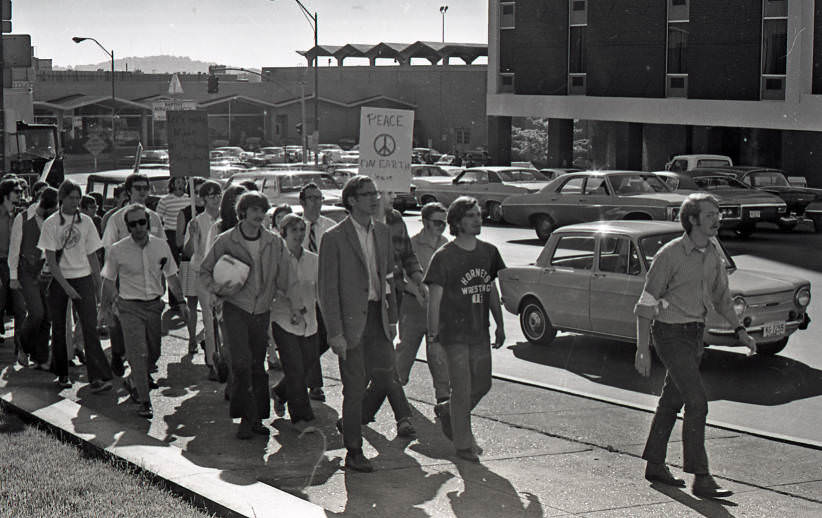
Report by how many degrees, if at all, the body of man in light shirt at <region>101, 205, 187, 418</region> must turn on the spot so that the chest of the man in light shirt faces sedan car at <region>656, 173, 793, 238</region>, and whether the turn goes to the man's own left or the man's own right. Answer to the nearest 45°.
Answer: approximately 135° to the man's own left

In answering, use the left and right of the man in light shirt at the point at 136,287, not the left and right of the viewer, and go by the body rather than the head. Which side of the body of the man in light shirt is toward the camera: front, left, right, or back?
front

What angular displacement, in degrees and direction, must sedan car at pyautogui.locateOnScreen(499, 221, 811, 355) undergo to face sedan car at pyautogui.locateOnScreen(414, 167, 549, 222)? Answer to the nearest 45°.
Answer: approximately 135° to its left

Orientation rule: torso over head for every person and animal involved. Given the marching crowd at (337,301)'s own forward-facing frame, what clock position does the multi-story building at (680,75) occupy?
The multi-story building is roughly at 8 o'clock from the marching crowd.

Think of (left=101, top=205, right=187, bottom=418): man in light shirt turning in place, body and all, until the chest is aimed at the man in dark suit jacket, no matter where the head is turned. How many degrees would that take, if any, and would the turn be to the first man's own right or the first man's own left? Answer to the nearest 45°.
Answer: approximately 45° to the first man's own left

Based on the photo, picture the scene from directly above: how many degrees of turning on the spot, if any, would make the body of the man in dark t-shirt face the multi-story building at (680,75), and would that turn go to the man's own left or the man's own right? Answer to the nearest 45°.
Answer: approximately 135° to the man's own left

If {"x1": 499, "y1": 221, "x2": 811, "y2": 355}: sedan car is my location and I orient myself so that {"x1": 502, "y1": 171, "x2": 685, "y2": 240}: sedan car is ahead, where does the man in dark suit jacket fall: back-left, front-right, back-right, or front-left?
back-left

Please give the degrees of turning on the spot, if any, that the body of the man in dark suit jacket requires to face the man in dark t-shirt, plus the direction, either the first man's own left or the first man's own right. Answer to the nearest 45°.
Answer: approximately 45° to the first man's own left

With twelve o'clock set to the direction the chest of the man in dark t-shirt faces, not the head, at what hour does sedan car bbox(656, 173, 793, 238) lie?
The sedan car is roughly at 8 o'clock from the man in dark t-shirt.

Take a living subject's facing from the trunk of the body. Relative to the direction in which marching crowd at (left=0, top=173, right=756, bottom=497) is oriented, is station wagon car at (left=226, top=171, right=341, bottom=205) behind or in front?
behind
